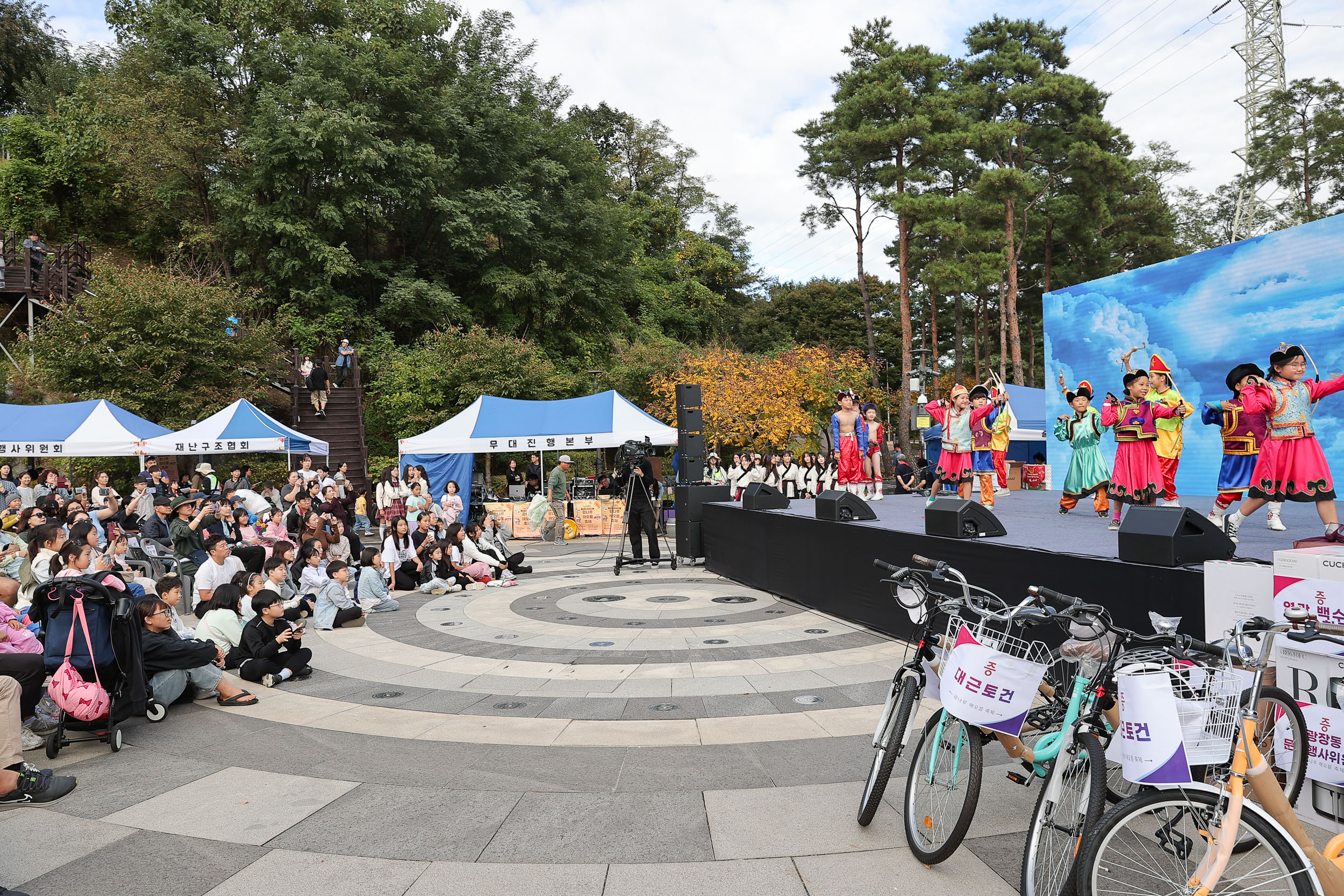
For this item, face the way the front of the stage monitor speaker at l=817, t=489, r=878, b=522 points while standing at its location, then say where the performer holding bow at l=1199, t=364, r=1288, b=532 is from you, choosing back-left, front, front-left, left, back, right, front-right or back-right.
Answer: front-right

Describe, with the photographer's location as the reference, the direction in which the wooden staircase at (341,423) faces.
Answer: facing the viewer

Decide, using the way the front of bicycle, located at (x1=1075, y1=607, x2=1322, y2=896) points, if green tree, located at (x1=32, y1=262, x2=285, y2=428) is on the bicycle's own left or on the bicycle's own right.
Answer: on the bicycle's own right

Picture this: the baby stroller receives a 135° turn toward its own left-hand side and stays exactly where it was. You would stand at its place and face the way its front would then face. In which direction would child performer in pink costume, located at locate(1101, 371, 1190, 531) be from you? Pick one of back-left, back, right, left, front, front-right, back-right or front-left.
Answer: back

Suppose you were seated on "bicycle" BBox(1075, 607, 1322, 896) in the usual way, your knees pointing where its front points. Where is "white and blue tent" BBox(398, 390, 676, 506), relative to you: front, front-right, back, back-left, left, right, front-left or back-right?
right

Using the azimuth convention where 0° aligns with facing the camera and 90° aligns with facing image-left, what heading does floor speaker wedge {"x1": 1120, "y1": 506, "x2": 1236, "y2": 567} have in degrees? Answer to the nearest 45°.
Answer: approximately 225°

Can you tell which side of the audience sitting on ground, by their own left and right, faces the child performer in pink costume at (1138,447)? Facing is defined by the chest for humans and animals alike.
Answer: front

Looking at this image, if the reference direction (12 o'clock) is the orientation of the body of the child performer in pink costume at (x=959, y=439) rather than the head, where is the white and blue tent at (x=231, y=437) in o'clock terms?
The white and blue tent is roughly at 3 o'clock from the child performer in pink costume.

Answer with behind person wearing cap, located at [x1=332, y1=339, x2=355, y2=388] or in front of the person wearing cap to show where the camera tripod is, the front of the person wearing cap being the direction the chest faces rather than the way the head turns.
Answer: in front

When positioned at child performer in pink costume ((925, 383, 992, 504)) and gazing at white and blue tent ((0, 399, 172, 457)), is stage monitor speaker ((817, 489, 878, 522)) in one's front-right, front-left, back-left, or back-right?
front-left

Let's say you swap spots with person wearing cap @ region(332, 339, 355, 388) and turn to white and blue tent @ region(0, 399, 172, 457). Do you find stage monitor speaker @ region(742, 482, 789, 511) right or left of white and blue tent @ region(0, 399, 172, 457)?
left

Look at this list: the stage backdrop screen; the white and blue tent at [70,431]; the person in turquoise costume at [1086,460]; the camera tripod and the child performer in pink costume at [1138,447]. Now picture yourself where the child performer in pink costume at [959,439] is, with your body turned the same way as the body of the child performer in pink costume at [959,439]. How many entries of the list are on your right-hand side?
2

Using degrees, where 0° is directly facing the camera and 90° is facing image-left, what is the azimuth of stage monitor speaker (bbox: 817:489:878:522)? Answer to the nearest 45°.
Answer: approximately 225°

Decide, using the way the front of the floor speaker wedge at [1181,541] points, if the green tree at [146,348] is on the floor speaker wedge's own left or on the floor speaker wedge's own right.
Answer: on the floor speaker wedge's own left

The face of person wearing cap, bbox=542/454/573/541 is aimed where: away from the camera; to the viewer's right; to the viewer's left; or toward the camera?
to the viewer's right
